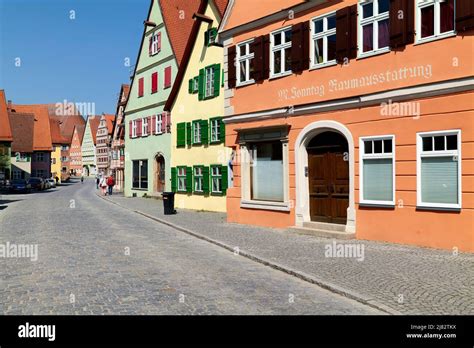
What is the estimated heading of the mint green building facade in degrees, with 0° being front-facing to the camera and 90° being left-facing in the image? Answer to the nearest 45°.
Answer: approximately 45°

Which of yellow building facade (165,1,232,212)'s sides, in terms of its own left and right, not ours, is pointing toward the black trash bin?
front

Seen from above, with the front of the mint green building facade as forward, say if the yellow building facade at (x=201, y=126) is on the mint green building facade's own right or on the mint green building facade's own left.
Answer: on the mint green building facade's own left

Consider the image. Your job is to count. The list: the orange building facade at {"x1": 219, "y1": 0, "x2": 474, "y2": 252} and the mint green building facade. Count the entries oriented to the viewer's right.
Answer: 0

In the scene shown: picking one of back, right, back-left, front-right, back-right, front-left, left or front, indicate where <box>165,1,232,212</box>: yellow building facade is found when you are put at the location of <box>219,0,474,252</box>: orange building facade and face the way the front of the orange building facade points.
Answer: right

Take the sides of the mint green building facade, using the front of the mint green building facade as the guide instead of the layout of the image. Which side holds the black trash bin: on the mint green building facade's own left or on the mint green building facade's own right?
on the mint green building facade's own left

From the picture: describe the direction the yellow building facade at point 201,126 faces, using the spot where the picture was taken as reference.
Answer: facing the viewer and to the left of the viewer

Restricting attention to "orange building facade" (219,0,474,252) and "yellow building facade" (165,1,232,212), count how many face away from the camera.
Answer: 0

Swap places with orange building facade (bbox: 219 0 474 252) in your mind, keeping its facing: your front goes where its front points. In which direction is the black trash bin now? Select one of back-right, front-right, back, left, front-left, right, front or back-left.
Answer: right

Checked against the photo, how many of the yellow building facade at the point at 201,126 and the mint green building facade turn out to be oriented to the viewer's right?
0

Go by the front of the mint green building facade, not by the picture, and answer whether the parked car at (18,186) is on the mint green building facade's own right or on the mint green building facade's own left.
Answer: on the mint green building facade's own right
